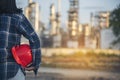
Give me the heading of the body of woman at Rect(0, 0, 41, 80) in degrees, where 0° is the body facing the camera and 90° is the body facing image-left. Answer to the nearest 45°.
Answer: approximately 180°
